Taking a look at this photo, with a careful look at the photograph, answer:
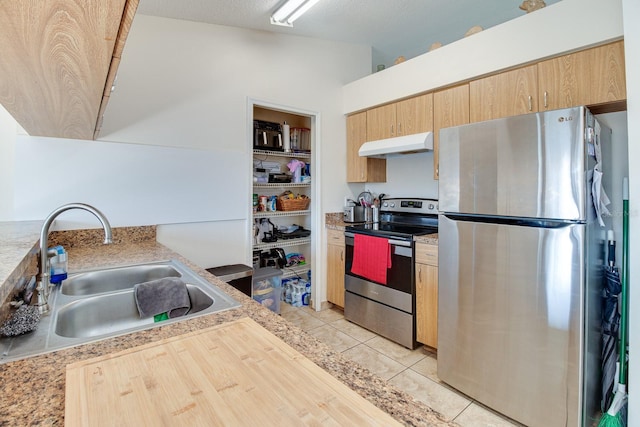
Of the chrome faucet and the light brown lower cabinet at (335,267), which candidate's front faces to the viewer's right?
the chrome faucet

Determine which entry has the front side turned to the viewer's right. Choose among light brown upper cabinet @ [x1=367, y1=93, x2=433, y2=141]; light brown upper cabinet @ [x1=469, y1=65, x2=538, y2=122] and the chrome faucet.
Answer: the chrome faucet

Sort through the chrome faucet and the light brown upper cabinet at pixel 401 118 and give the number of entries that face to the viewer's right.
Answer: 1

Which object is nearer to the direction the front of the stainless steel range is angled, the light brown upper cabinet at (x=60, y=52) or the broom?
the light brown upper cabinet

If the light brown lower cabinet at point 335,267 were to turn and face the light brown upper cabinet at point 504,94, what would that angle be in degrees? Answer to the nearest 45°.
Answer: approximately 90° to its left

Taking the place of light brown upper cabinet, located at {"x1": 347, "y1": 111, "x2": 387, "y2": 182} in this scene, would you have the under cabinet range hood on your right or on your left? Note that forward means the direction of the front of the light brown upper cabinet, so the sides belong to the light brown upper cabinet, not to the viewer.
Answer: on your left

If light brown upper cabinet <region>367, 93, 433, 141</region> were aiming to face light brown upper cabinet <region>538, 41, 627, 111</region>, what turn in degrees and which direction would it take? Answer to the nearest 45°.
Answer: approximately 90° to its left
